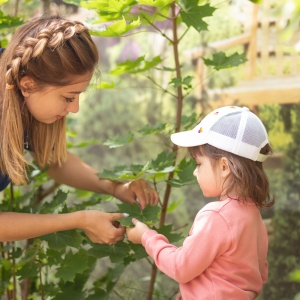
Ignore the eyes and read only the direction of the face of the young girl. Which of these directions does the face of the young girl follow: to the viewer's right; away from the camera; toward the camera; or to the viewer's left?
to the viewer's left

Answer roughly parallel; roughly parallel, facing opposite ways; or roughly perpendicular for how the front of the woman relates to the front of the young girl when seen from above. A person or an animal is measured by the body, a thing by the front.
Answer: roughly parallel, facing opposite ways

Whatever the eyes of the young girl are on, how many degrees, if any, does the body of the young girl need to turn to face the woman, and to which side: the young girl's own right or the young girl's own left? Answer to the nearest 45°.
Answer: approximately 45° to the young girl's own right

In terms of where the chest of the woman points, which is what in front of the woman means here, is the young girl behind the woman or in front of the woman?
in front

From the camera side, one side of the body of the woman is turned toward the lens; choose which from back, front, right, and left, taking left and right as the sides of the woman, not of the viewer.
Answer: right

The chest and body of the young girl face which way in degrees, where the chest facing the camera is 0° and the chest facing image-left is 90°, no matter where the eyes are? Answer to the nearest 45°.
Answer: approximately 90°

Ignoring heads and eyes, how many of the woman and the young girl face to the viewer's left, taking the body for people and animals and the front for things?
1
